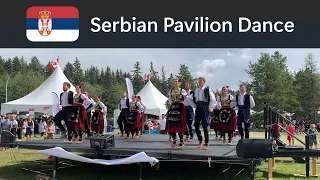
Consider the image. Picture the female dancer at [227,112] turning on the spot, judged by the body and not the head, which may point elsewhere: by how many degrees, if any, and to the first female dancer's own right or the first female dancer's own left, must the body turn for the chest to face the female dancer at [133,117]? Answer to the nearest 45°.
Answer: approximately 135° to the first female dancer's own right

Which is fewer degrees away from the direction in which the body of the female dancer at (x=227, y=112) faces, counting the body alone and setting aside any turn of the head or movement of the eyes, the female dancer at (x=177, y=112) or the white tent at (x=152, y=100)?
the female dancer

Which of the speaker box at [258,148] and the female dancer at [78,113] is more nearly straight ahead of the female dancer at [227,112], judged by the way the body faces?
the speaker box

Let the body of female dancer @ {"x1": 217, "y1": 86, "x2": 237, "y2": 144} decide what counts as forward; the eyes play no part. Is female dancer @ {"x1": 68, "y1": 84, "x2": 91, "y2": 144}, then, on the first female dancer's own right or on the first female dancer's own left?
on the first female dancer's own right

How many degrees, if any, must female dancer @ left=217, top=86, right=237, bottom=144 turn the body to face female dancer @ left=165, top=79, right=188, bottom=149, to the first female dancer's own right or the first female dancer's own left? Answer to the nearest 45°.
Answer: approximately 45° to the first female dancer's own right

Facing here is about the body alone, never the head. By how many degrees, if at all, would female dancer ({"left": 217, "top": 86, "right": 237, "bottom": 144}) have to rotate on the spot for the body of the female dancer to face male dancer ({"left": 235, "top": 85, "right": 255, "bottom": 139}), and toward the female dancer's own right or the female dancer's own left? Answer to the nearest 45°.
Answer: approximately 45° to the female dancer's own left

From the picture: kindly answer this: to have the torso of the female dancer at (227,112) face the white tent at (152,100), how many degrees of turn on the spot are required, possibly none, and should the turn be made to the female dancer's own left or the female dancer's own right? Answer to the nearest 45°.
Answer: approximately 180°

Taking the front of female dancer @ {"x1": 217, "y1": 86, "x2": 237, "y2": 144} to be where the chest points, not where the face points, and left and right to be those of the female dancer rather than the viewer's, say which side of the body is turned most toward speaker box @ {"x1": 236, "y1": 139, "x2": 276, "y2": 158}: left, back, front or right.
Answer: front

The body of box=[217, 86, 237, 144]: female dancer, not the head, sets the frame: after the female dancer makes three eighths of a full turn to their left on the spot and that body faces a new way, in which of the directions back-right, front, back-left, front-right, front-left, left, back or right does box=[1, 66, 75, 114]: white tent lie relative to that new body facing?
left

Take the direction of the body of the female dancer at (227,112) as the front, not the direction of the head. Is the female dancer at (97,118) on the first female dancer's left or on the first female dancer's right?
on the first female dancer's right

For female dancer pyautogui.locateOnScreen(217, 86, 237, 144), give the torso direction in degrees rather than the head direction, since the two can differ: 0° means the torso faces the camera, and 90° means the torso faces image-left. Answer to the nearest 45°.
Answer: approximately 0°

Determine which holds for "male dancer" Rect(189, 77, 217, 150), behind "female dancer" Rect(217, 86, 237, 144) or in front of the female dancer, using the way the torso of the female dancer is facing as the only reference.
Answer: in front
